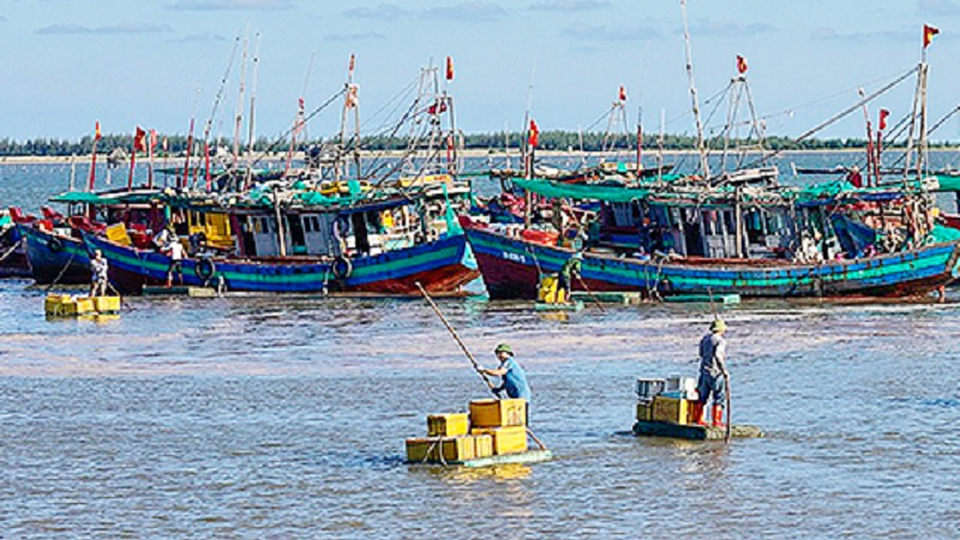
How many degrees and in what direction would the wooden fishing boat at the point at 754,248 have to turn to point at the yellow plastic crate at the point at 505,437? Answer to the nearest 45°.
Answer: approximately 90° to its left

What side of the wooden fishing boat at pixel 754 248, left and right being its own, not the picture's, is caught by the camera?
left

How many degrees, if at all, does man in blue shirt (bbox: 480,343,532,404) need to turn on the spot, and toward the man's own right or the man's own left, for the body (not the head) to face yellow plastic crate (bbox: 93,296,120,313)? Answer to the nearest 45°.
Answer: approximately 45° to the man's own right

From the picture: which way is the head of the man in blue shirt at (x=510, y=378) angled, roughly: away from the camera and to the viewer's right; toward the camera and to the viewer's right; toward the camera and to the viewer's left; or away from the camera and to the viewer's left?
toward the camera and to the viewer's left

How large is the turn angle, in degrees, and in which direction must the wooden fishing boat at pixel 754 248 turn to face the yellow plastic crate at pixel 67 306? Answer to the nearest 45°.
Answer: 0° — it already faces it

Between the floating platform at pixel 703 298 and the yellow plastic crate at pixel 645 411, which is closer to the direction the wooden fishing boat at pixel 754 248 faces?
the floating platform

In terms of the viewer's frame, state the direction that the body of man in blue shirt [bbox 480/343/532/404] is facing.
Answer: to the viewer's left
